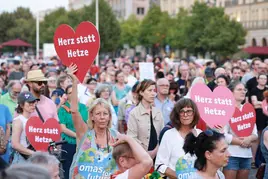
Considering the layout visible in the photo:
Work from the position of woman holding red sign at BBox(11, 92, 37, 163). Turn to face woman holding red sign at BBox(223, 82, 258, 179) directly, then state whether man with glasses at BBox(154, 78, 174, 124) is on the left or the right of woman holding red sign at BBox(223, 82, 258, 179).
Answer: left

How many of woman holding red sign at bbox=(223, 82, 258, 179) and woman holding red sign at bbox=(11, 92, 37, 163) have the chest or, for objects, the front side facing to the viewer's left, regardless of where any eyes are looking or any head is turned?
0

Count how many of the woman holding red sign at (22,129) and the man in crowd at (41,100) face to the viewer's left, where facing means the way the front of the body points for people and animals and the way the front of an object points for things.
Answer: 0

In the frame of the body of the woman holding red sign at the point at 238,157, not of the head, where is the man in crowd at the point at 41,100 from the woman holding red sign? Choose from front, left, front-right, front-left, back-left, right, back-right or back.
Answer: back-right

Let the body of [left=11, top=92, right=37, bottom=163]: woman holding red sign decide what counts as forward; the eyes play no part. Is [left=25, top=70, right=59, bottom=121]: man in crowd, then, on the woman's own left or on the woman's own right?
on the woman's own left

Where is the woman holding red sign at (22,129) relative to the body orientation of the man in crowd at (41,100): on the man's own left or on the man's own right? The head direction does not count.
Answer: on the man's own right

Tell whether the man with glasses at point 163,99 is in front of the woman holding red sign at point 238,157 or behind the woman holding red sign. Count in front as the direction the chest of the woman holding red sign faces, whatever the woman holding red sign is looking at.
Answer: behind

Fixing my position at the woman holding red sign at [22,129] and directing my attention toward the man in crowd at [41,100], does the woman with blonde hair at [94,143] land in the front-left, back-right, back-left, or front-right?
back-right

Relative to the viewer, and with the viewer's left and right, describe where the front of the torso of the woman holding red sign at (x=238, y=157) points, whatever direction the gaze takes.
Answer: facing the viewer and to the right of the viewer
